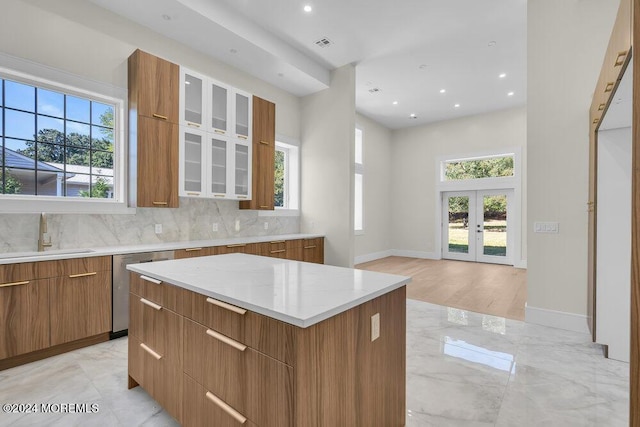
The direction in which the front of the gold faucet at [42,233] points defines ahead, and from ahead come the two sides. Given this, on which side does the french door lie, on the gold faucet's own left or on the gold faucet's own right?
on the gold faucet's own left

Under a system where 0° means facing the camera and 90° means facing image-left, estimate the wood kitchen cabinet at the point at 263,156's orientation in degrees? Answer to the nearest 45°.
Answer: approximately 315°

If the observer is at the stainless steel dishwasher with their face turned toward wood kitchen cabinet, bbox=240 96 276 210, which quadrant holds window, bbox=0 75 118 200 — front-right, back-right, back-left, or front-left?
back-left

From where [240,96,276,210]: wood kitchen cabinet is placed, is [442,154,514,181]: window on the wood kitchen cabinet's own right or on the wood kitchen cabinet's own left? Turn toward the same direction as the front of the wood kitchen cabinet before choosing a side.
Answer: on the wood kitchen cabinet's own left

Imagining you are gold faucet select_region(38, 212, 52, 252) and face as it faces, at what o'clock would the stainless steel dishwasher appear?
The stainless steel dishwasher is roughly at 10 o'clock from the gold faucet.

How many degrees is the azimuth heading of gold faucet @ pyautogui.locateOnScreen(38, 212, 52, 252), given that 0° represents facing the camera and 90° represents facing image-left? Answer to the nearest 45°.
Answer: approximately 0°

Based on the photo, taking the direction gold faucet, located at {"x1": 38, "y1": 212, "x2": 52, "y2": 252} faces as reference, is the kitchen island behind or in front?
in front

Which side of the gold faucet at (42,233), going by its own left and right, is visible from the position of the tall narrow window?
left

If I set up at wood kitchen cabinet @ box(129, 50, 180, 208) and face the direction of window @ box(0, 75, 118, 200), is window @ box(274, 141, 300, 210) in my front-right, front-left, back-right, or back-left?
back-right

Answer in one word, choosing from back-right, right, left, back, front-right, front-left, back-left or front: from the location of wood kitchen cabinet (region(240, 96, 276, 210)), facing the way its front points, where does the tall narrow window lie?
left
